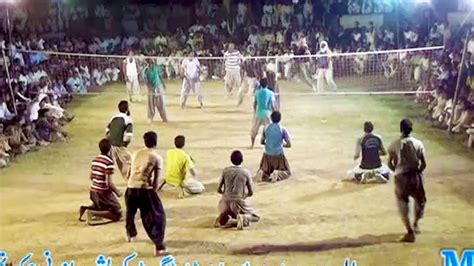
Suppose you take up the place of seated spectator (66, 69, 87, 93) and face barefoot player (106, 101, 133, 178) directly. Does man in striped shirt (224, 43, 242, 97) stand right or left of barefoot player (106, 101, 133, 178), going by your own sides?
left

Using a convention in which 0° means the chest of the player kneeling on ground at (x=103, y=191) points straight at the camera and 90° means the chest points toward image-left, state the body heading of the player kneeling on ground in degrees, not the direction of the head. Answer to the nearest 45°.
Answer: approximately 225°

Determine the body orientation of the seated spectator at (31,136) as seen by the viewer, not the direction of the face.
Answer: to the viewer's right

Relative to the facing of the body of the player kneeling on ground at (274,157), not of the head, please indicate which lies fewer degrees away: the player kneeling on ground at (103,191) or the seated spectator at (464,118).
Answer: the seated spectator

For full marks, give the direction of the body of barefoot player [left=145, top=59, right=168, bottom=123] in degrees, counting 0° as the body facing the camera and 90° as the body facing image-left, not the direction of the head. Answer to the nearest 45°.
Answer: approximately 0°

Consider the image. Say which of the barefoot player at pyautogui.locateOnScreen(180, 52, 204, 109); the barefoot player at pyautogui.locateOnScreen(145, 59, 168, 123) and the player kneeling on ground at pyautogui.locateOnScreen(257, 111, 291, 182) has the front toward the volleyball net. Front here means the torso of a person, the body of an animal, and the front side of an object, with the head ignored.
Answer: the player kneeling on ground

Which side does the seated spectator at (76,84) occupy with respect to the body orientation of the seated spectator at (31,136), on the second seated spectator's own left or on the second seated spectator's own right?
on the second seated spectator's own left

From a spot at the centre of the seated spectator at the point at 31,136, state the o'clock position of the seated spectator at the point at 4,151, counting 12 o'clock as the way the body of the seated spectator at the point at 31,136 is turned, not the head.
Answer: the seated spectator at the point at 4,151 is roughly at 4 o'clock from the seated spectator at the point at 31,136.

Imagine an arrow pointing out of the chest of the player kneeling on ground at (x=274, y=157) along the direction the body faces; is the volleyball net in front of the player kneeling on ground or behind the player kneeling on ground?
in front

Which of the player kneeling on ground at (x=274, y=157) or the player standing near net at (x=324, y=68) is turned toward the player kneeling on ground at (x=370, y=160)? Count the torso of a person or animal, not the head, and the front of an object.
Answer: the player standing near net

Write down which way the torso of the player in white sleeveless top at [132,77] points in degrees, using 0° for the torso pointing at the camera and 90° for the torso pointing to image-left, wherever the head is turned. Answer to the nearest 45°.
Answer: approximately 0°
